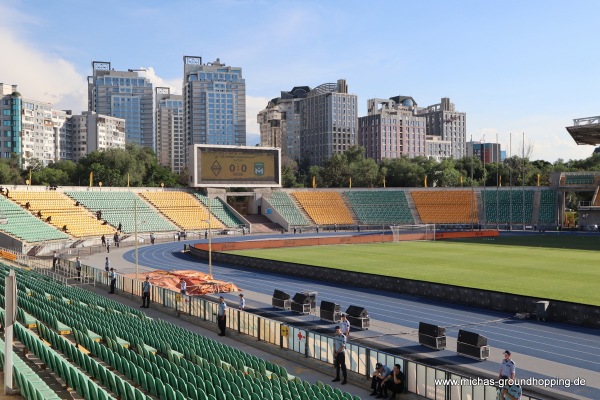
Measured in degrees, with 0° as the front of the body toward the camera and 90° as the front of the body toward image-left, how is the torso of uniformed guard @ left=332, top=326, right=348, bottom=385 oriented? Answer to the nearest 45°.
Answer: approximately 45°

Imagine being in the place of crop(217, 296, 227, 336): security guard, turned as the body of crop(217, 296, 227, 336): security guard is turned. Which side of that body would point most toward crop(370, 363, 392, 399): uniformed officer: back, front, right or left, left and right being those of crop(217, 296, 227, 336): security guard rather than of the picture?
left

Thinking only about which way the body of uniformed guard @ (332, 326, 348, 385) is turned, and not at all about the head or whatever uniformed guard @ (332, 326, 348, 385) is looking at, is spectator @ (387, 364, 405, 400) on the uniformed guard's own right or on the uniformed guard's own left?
on the uniformed guard's own left

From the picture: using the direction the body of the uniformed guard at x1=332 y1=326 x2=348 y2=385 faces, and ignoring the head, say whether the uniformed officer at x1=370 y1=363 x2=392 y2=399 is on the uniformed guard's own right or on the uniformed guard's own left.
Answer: on the uniformed guard's own left

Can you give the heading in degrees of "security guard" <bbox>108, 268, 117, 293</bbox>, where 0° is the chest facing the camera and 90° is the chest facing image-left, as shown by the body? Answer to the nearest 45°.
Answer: approximately 45°

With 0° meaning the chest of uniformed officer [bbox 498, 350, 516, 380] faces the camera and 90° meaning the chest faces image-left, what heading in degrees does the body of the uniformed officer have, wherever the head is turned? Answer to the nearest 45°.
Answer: approximately 45°

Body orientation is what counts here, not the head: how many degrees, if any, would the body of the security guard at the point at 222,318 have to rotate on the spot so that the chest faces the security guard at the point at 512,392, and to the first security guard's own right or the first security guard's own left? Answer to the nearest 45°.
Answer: approximately 90° to the first security guard's own left

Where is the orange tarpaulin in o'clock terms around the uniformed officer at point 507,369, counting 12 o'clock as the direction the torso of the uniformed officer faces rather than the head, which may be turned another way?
The orange tarpaulin is roughly at 3 o'clock from the uniformed officer.

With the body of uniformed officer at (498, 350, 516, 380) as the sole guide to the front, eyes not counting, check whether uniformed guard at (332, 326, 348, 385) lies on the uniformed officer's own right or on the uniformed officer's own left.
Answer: on the uniformed officer's own right

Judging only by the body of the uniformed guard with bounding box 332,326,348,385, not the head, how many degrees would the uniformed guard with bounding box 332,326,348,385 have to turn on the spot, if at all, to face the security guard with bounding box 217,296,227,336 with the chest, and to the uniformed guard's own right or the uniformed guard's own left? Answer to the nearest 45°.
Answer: approximately 90° to the uniformed guard's own right

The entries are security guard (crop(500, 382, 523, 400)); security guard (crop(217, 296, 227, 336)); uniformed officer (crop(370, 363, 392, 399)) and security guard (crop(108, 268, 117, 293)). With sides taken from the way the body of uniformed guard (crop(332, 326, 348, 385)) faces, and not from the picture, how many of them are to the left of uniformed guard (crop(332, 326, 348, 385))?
2

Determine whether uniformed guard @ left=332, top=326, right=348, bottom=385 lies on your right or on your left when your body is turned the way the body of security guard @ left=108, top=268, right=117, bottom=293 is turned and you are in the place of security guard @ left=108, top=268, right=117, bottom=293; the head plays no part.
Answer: on your left
